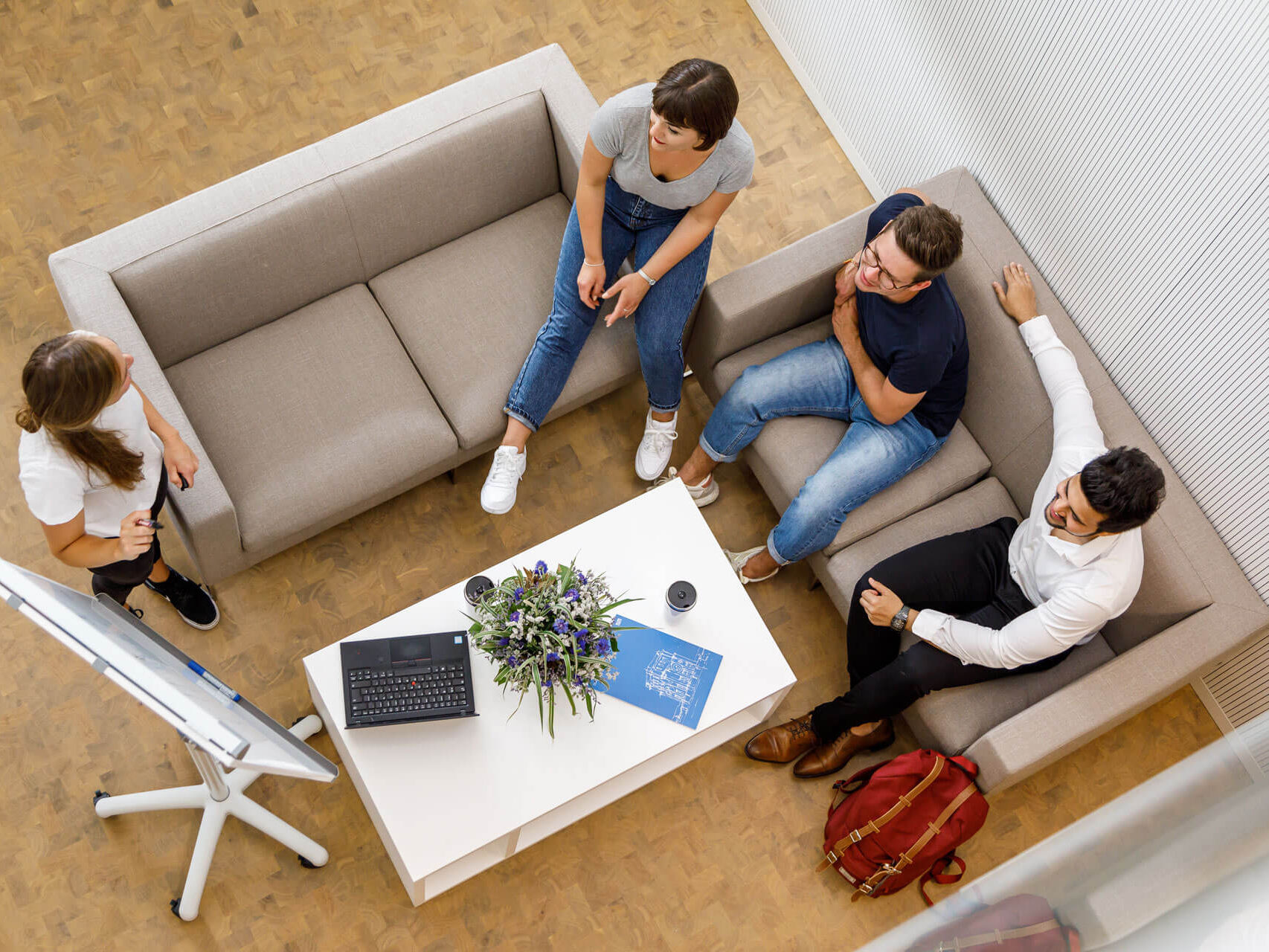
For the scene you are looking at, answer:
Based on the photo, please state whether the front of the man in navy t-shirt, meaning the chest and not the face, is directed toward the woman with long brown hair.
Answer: yes

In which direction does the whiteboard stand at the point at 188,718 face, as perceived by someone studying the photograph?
facing away from the viewer and to the right of the viewer

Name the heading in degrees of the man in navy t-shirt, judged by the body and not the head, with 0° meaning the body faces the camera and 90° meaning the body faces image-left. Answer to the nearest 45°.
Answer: approximately 45°

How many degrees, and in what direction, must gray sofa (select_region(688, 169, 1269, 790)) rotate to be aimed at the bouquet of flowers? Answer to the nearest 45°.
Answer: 0° — it already faces it
